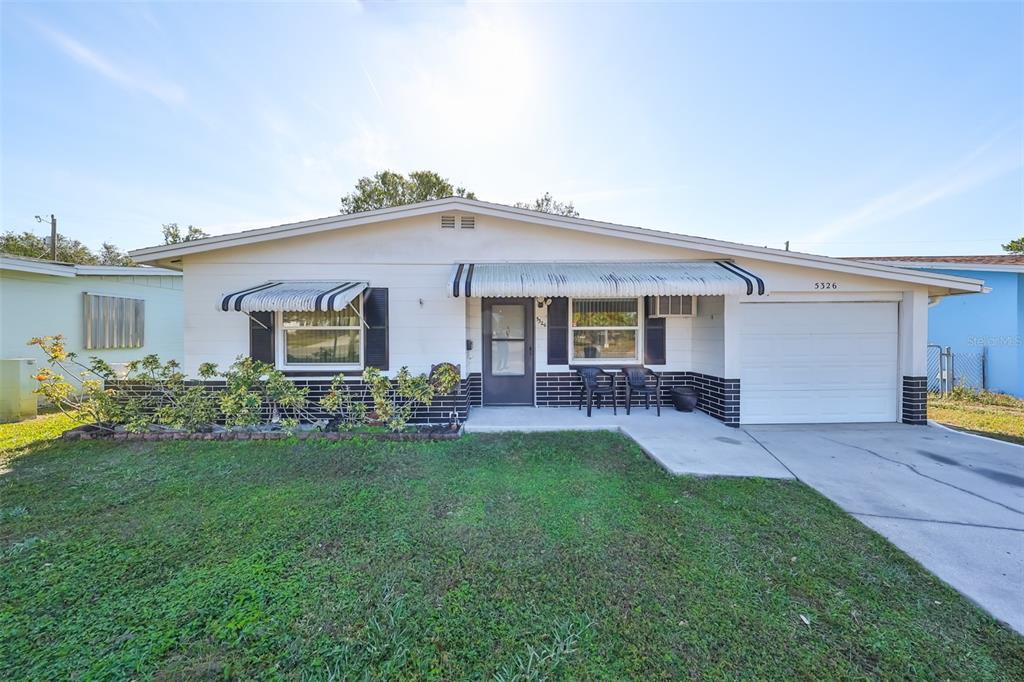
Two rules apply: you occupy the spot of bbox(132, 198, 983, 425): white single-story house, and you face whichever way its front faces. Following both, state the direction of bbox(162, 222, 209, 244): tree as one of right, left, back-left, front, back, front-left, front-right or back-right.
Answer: back-right

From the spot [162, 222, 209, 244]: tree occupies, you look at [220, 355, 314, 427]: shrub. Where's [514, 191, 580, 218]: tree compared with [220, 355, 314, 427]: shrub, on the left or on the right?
left

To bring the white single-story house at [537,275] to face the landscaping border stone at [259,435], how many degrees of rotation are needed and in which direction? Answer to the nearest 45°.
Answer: approximately 90° to its right

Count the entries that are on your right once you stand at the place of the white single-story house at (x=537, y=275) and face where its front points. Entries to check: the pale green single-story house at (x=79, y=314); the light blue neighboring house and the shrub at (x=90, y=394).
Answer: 2

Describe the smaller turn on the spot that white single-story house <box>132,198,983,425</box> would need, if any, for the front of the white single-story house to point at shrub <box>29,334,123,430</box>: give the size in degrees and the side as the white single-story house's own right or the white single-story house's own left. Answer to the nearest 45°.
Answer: approximately 90° to the white single-story house's own right

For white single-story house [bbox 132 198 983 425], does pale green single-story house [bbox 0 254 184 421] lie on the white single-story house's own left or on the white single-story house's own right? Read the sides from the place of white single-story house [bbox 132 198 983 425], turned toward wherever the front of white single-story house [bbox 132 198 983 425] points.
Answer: on the white single-story house's own right

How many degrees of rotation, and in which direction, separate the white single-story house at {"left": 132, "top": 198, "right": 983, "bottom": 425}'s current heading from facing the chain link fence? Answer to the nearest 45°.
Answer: approximately 135° to its left

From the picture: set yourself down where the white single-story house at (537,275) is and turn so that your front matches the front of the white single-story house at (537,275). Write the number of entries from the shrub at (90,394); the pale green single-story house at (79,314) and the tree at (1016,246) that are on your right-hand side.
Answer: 2

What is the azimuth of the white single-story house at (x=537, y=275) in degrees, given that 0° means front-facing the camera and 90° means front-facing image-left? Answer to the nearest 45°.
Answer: approximately 0°

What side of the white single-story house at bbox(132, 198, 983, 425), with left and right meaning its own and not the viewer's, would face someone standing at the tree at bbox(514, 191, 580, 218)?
back

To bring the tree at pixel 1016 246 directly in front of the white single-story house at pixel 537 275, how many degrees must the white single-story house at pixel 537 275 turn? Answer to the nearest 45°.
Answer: approximately 135° to its left

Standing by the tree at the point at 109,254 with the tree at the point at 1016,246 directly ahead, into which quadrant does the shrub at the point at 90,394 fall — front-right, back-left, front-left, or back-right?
front-right

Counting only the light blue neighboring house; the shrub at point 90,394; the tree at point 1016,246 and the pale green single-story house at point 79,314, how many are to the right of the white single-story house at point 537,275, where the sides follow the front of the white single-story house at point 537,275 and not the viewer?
2

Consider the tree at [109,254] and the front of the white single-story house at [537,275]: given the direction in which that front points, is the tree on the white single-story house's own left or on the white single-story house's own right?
on the white single-story house's own right

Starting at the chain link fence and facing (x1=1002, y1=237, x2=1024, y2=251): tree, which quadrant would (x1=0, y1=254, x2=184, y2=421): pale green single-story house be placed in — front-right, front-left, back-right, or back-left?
back-left
